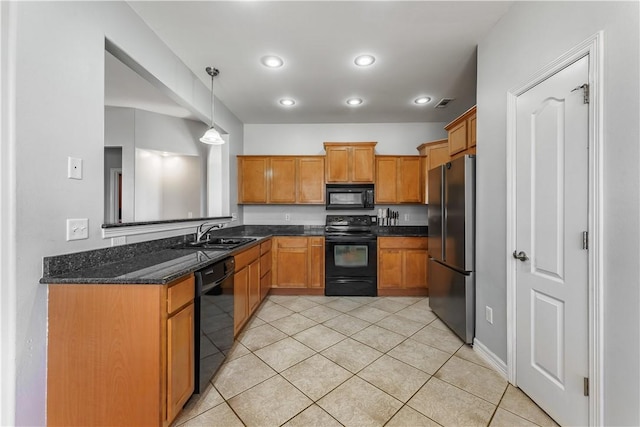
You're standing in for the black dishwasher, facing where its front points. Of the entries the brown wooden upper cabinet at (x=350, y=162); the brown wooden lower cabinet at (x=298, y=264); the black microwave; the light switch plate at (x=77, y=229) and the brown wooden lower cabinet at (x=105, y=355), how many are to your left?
3

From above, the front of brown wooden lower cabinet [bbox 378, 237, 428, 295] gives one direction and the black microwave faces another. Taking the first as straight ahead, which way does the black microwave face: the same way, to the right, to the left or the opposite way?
the same way

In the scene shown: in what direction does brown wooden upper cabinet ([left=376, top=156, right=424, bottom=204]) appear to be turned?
toward the camera

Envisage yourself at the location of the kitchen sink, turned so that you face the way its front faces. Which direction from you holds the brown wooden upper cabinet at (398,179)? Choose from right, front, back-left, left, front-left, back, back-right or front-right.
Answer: front

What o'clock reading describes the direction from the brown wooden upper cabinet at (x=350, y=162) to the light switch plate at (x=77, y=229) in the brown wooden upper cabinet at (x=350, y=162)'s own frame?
The light switch plate is roughly at 1 o'clock from the brown wooden upper cabinet.

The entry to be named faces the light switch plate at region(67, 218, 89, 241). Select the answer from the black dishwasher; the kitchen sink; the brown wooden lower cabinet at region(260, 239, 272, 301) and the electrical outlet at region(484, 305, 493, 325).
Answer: the electrical outlet

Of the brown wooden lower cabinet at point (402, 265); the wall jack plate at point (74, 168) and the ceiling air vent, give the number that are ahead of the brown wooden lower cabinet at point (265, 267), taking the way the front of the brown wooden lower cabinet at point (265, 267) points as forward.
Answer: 2

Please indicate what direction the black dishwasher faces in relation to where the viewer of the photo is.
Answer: facing the viewer and to the right of the viewer

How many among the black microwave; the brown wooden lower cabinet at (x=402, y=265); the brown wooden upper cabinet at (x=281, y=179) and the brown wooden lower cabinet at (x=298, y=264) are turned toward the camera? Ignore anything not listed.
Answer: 4

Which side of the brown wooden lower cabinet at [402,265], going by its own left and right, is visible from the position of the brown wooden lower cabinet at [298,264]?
right

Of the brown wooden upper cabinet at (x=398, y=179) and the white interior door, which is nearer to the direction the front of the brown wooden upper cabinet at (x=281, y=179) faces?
the white interior door

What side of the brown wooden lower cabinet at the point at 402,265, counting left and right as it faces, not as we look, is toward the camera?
front

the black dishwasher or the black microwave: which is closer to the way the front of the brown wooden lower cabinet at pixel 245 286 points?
the black microwave

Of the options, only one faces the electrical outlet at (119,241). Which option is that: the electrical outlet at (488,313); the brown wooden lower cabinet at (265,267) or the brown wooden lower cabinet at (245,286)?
the electrical outlet at (488,313)

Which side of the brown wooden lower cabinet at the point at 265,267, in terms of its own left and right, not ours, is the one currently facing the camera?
right

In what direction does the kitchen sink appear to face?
to the viewer's right
